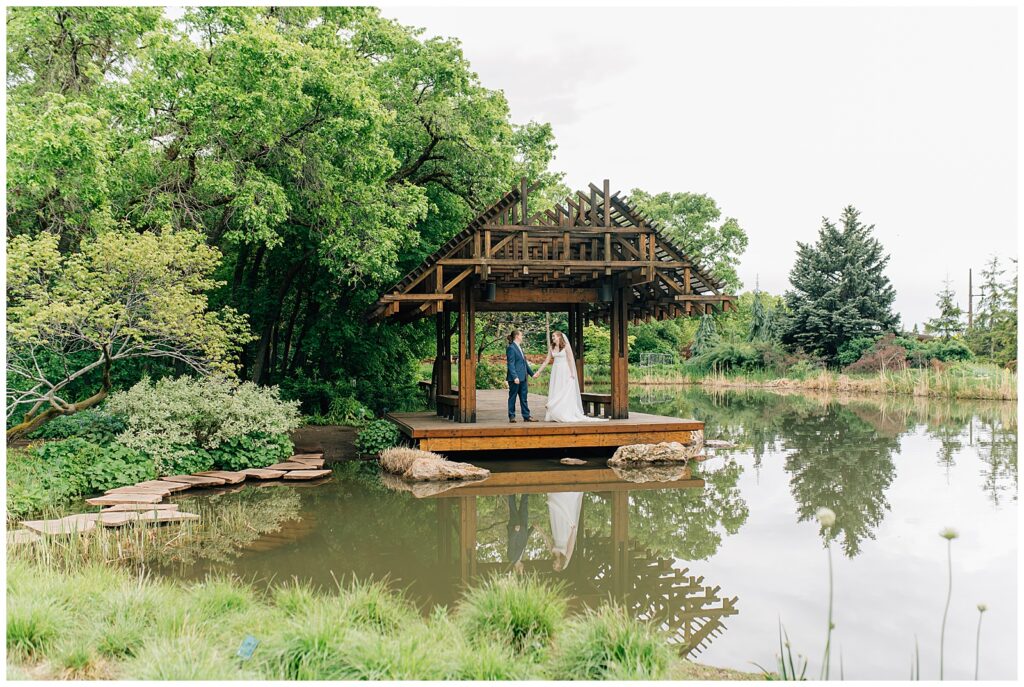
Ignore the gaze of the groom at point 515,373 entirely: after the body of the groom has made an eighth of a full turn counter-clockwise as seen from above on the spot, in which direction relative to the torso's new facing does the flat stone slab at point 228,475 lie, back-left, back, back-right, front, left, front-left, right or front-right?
back

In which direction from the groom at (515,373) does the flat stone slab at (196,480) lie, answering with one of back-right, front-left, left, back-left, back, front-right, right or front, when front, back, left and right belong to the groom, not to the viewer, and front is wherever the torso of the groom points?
back-right

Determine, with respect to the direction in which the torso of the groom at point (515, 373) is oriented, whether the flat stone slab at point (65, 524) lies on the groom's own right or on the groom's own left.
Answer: on the groom's own right

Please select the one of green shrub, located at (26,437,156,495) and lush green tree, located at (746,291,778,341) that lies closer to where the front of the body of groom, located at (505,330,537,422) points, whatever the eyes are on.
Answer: the lush green tree

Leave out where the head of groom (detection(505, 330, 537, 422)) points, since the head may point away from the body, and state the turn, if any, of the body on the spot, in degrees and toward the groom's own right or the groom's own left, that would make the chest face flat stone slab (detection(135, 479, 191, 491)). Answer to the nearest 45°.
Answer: approximately 135° to the groom's own right

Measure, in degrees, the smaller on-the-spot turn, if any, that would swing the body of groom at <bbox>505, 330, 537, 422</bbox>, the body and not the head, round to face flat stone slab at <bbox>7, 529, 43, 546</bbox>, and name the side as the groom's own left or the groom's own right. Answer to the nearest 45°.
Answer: approximately 135° to the groom's own right

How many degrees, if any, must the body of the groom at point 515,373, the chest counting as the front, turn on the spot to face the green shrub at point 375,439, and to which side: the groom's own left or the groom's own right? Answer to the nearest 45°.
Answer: approximately 180°

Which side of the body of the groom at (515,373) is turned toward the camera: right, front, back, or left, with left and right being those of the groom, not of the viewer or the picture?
right

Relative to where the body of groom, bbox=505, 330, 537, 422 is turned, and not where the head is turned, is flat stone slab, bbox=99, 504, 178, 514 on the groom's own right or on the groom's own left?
on the groom's own right

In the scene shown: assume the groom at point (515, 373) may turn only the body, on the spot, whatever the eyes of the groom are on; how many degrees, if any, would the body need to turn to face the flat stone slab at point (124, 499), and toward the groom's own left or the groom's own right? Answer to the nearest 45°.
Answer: approximately 135° to the groom's own right

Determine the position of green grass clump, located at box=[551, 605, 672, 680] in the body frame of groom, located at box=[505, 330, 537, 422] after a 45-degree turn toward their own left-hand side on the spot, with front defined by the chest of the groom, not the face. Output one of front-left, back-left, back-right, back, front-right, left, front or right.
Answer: back-right

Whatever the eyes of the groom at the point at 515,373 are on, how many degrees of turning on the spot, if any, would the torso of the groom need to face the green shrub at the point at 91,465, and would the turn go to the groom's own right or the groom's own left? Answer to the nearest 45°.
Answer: approximately 135° to the groom's own right

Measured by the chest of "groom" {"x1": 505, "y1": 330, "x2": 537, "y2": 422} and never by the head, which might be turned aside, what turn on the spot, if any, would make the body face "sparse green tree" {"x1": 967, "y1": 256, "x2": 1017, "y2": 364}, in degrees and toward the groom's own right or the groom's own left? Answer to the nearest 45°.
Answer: approximately 45° to the groom's own left

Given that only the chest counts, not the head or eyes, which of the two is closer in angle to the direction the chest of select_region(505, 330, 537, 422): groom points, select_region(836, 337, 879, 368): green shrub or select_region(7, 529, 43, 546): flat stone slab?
the green shrub
